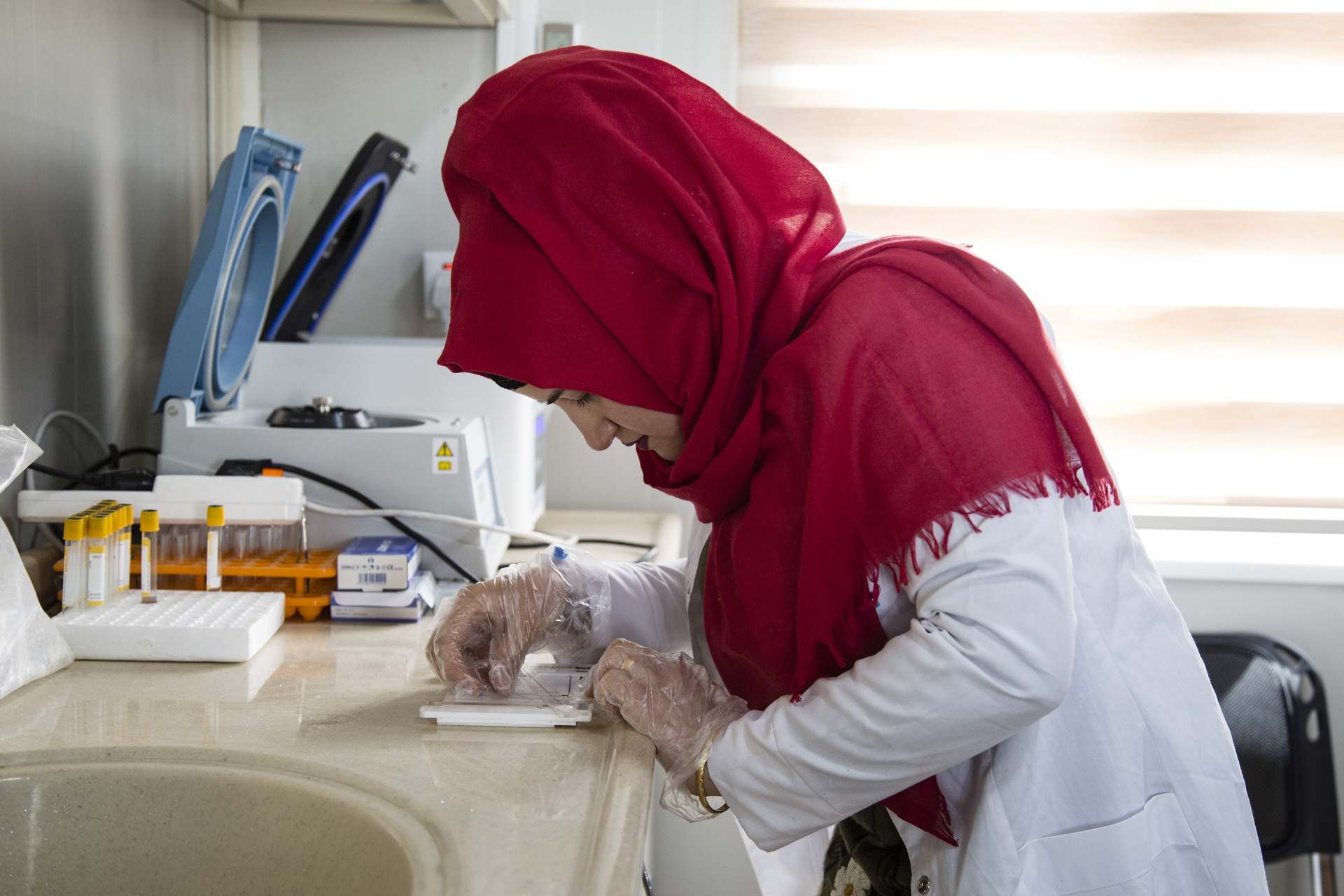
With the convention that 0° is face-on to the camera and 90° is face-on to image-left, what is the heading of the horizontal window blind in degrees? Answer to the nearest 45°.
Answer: approximately 0°

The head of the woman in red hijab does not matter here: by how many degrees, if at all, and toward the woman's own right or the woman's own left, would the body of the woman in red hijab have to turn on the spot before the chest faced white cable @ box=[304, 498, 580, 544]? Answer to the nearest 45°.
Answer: approximately 45° to the woman's own right

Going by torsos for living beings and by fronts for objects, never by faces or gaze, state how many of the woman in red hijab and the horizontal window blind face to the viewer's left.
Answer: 1

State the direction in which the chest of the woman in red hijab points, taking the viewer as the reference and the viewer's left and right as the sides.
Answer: facing to the left of the viewer

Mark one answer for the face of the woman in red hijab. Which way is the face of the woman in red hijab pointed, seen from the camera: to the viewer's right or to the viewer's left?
to the viewer's left
